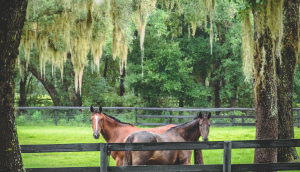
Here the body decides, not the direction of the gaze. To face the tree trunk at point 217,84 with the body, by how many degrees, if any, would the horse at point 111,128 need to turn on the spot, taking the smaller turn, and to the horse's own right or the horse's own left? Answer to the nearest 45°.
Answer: approximately 90° to the horse's own right

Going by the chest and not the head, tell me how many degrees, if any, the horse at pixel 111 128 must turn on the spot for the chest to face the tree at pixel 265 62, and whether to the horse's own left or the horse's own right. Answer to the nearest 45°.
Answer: approximately 180°

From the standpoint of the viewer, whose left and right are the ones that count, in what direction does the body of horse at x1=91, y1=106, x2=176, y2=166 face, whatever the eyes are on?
facing to the left of the viewer
